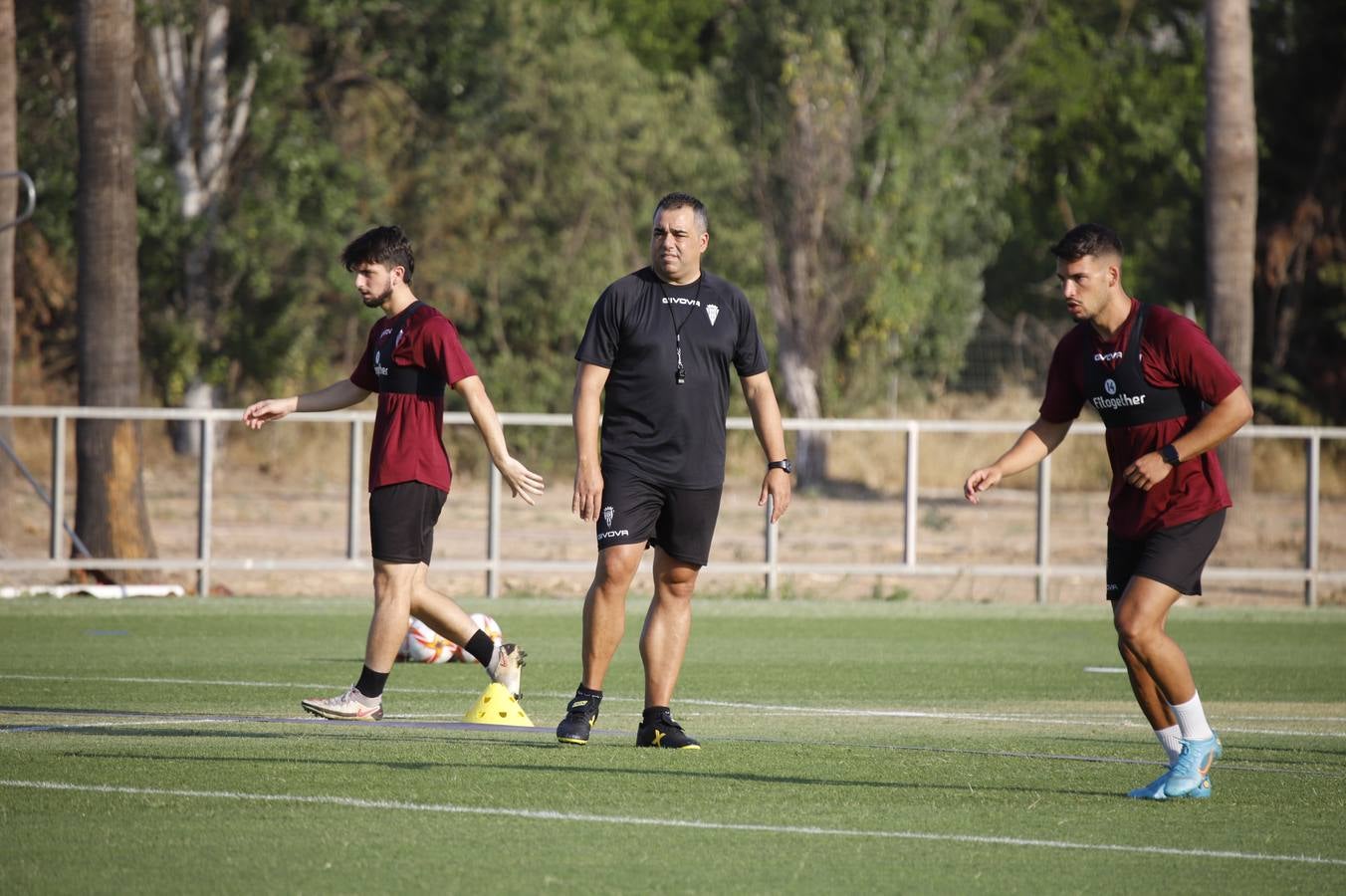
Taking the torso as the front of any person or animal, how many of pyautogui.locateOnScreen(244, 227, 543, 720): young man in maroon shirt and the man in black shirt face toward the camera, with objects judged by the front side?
1

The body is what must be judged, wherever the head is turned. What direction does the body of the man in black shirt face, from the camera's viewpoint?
toward the camera

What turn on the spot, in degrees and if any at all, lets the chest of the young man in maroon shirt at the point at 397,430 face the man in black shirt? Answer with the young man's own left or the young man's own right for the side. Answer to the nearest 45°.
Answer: approximately 135° to the young man's own left

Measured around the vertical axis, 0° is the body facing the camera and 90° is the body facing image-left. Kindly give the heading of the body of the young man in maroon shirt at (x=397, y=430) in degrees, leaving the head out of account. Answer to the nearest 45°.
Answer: approximately 90°

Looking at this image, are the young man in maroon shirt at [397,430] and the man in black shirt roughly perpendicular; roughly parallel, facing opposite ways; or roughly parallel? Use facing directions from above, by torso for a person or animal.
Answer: roughly perpendicular

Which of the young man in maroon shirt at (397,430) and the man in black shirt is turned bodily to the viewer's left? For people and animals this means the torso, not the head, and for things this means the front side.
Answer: the young man in maroon shirt

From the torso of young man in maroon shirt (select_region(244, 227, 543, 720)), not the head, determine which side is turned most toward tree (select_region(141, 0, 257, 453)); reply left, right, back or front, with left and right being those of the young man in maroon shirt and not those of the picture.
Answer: right

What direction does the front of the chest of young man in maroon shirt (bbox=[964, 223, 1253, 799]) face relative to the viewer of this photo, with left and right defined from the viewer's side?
facing the viewer and to the left of the viewer

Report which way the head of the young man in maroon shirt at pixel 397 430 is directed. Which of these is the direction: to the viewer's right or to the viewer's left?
to the viewer's left

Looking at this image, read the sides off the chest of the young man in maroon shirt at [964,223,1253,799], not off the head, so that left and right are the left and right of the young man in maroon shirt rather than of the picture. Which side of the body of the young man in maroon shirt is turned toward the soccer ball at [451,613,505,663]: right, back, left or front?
right
